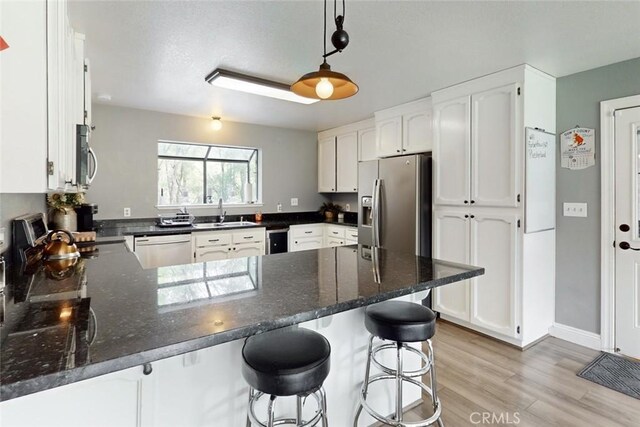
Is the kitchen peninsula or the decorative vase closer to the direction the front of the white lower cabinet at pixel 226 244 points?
the kitchen peninsula

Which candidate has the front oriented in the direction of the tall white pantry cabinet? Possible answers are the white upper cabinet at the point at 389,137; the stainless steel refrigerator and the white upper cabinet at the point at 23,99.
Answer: the white upper cabinet at the point at 23,99

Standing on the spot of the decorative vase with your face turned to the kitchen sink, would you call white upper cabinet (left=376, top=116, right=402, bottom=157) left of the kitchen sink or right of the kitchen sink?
right

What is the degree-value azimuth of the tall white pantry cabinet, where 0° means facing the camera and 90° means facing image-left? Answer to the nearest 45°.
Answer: approximately 45°

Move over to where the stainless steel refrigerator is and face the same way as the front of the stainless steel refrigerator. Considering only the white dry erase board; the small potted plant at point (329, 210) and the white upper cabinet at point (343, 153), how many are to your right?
2

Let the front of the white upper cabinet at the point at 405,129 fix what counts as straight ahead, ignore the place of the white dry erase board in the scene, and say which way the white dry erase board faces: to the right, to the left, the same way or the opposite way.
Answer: to the left
